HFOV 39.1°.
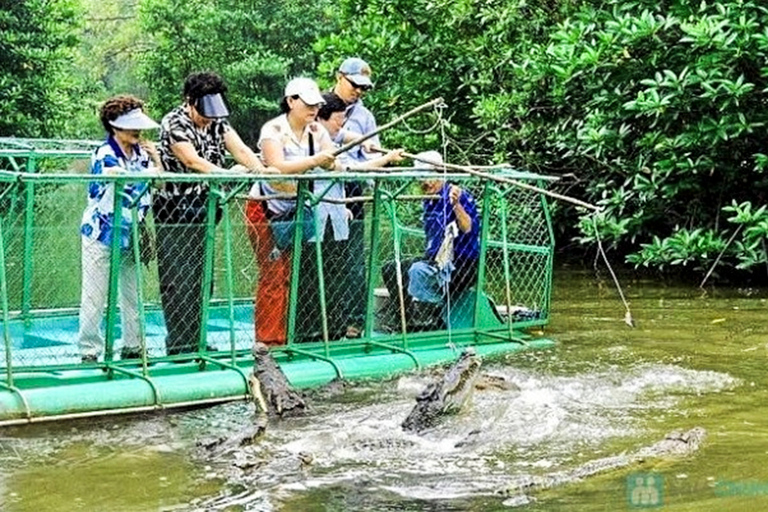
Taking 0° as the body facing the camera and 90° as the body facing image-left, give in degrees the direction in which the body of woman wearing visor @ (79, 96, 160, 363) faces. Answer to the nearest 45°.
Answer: approximately 315°

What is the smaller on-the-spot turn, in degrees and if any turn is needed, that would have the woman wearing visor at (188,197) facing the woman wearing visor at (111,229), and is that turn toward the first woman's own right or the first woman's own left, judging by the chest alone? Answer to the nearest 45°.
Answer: approximately 135° to the first woman's own right

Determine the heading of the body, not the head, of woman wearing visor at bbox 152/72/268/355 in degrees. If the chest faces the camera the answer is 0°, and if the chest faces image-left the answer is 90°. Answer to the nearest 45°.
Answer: approximately 315°

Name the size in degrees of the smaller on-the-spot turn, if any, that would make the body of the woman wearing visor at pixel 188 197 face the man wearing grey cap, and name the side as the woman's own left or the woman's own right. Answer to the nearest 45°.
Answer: approximately 90° to the woman's own left

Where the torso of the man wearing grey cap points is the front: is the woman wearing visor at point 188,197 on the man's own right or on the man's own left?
on the man's own right

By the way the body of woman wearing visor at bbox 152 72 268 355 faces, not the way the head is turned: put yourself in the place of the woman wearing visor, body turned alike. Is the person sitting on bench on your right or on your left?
on your left

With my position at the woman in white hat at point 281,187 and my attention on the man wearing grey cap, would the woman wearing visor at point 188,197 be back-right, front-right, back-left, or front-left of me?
back-left

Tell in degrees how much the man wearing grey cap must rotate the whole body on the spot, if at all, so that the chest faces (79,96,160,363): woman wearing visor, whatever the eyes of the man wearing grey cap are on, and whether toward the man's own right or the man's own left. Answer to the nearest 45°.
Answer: approximately 90° to the man's own right
